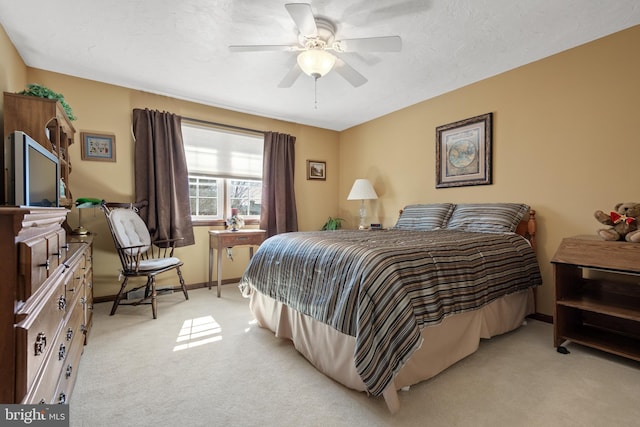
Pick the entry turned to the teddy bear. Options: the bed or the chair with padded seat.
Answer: the chair with padded seat

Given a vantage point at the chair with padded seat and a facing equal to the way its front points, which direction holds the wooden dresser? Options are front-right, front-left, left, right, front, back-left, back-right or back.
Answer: front-right

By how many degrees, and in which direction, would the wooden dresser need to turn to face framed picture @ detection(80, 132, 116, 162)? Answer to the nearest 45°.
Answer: approximately 90° to its left

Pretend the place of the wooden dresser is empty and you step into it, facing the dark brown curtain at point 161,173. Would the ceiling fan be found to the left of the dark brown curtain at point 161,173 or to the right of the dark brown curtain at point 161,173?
right

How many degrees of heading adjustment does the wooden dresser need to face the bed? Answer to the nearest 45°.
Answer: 0° — it already faces it

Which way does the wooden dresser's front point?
to the viewer's right

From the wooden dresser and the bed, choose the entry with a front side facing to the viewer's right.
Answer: the wooden dresser

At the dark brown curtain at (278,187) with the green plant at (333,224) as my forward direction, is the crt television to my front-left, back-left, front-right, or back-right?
back-right

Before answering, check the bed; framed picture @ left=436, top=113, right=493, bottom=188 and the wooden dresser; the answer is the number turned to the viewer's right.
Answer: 1

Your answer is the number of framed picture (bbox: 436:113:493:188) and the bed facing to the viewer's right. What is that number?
0

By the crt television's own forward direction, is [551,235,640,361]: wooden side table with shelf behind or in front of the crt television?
in front
